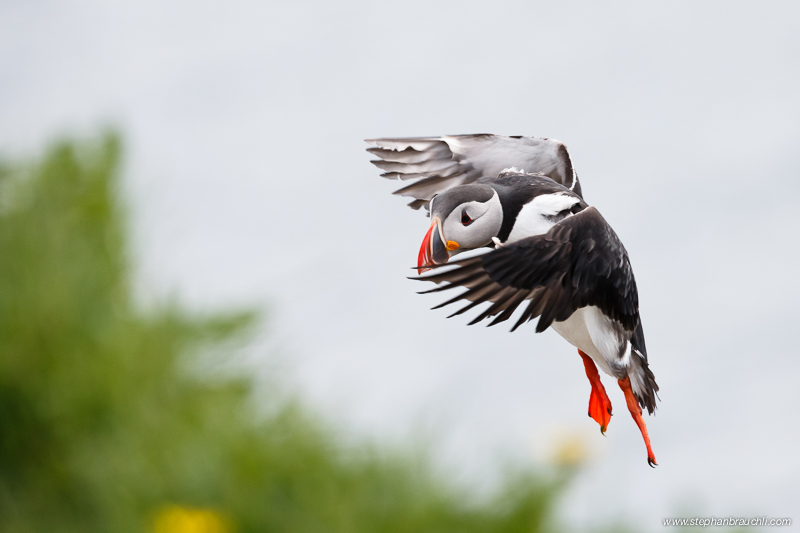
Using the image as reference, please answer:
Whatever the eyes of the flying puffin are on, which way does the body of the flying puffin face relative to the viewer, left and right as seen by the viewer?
facing to the left of the viewer

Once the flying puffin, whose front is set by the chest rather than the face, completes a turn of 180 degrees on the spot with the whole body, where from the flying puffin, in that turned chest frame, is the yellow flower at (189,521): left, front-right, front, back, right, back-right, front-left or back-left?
back-left
